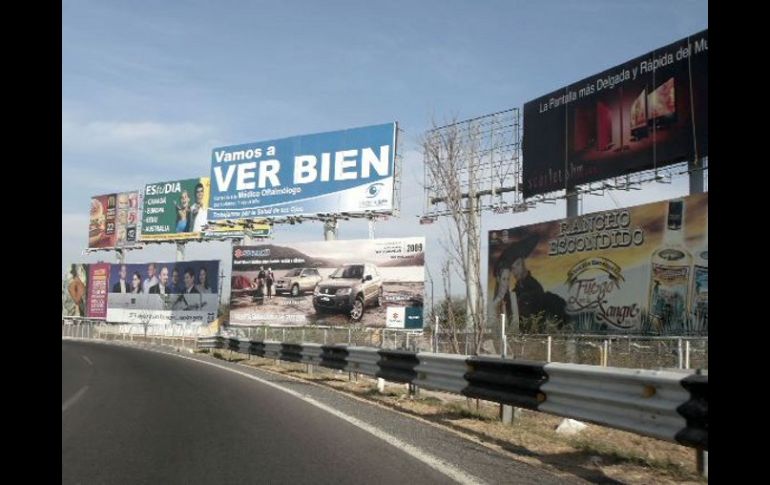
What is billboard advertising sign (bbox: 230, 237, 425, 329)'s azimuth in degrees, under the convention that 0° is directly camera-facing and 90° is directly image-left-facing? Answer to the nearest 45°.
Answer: approximately 45°

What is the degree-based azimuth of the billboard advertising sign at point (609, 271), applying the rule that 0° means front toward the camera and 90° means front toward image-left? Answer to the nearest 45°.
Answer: approximately 45°

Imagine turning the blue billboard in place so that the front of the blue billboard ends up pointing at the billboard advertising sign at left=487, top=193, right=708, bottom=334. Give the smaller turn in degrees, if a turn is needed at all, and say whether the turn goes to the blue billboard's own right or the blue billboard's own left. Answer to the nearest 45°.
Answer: approximately 90° to the blue billboard's own left

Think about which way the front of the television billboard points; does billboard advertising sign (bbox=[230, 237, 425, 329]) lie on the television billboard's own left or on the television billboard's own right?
on the television billboard's own right

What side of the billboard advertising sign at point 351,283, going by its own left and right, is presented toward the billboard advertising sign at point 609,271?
left

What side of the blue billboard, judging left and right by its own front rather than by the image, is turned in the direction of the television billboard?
left

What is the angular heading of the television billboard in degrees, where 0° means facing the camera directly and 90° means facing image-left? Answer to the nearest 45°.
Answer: approximately 45°
